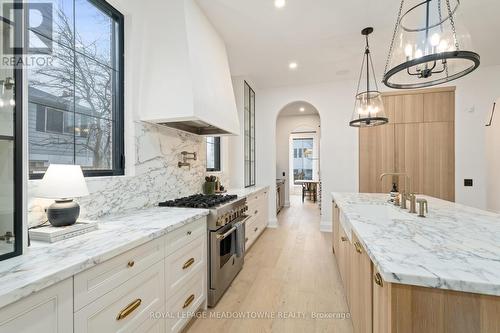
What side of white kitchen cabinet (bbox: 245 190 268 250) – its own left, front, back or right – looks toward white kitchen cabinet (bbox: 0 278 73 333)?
right

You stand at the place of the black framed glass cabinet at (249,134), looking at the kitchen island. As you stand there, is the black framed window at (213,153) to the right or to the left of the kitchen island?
right

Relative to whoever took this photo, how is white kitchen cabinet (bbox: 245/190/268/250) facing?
facing to the right of the viewer

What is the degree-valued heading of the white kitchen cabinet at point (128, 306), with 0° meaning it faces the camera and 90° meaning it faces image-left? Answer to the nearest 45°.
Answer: approximately 315°
